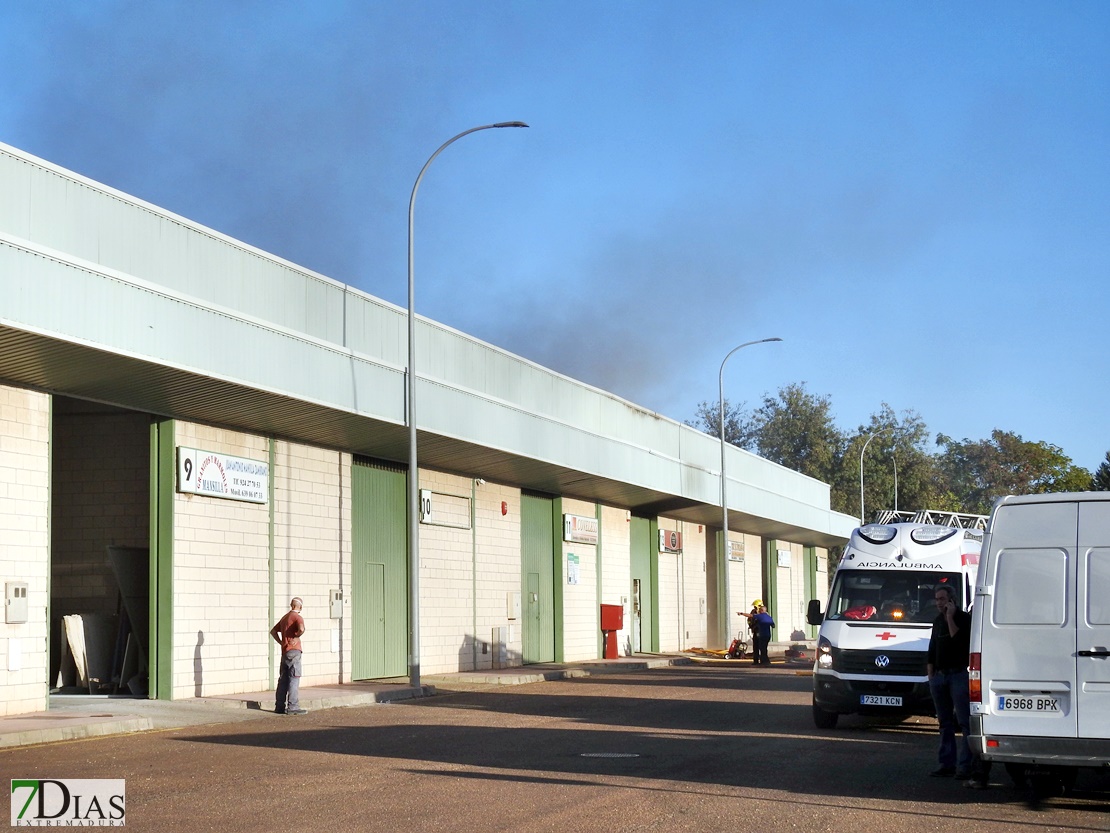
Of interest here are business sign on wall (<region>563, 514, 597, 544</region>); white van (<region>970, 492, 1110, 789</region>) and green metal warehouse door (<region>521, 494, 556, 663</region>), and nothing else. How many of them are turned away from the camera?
1

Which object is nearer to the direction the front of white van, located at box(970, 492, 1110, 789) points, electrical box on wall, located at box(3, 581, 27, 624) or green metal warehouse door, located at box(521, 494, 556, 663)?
the green metal warehouse door

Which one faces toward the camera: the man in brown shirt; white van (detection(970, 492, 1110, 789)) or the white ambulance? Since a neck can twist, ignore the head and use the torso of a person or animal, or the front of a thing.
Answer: the white ambulance

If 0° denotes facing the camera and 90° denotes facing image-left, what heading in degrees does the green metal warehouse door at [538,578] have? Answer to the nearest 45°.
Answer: approximately 315°

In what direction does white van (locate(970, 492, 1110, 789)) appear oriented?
away from the camera

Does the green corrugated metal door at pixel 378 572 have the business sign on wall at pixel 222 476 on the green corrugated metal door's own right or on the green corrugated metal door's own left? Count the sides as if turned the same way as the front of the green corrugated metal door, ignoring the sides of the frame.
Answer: on the green corrugated metal door's own right

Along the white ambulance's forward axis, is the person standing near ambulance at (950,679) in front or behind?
in front

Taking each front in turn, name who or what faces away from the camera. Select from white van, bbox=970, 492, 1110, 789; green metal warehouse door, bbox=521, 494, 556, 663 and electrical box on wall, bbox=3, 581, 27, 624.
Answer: the white van

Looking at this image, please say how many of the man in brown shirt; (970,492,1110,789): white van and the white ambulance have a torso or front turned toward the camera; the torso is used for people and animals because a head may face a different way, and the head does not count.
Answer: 1

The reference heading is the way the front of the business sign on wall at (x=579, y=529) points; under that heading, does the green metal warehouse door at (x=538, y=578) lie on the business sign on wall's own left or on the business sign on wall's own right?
on the business sign on wall's own right

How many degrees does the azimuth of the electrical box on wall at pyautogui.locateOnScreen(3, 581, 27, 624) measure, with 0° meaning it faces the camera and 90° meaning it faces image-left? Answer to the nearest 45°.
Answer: approximately 315°

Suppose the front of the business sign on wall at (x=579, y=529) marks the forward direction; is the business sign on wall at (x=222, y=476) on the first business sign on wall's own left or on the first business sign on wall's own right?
on the first business sign on wall's own right

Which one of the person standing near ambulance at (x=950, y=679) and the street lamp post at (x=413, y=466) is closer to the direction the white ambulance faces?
the person standing near ambulance

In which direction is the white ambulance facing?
toward the camera
